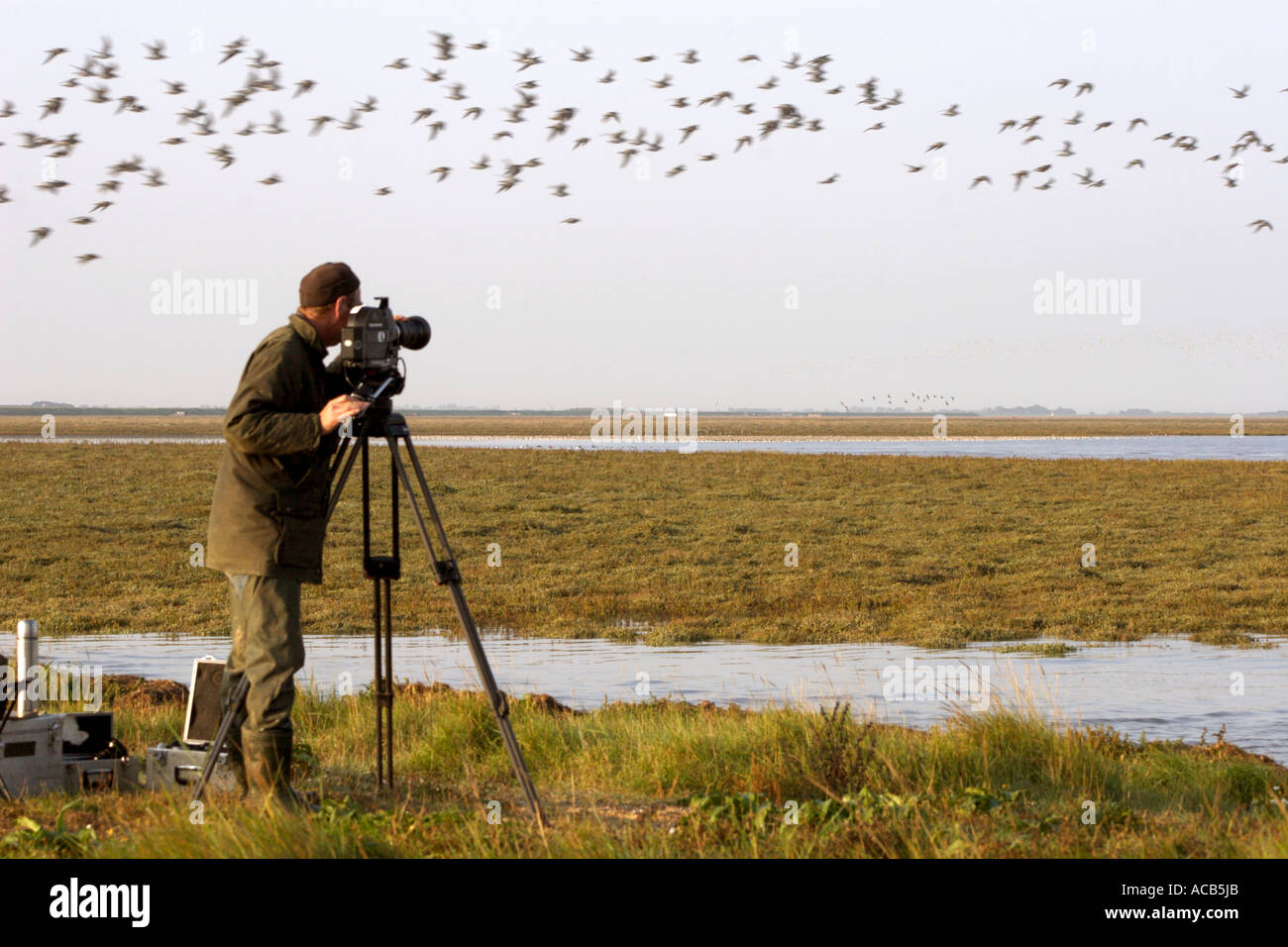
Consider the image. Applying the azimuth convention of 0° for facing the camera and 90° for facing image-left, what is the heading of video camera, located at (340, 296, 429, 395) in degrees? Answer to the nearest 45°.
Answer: approximately 225°

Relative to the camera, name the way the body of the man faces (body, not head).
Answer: to the viewer's right

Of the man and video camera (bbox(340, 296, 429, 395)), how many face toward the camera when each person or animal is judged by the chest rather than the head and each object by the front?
0
